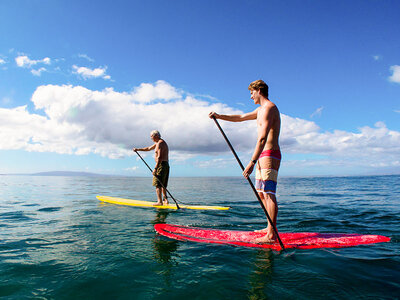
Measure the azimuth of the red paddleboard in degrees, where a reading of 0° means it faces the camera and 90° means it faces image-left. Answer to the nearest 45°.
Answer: approximately 90°

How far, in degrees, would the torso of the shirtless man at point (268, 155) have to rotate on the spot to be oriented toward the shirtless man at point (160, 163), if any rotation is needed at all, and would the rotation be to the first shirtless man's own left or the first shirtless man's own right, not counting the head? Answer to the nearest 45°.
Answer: approximately 45° to the first shirtless man's own right

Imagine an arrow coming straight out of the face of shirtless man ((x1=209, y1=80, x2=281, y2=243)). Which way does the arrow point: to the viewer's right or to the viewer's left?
to the viewer's left

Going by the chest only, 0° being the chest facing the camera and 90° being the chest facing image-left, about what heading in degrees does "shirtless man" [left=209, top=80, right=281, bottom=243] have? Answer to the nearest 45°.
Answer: approximately 90°

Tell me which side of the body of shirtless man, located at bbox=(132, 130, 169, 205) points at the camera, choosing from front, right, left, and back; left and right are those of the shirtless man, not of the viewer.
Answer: left
